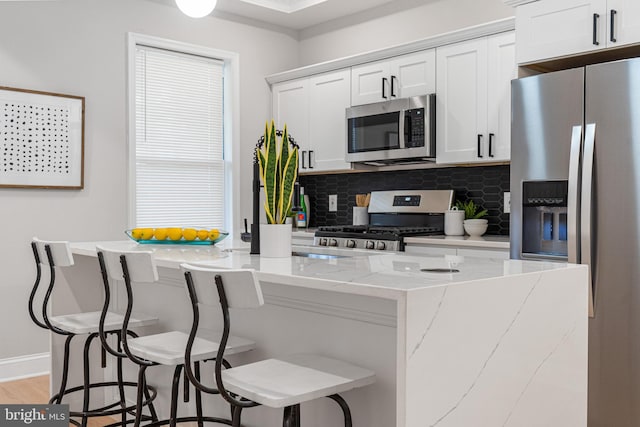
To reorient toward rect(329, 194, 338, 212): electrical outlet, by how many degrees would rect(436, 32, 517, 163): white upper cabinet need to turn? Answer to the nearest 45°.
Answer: approximately 90° to its right

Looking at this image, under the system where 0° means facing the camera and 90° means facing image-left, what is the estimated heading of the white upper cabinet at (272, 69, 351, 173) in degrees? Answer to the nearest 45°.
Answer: approximately 45°

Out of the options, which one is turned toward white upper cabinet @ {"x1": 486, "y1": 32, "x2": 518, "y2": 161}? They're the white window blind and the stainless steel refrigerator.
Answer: the white window blind

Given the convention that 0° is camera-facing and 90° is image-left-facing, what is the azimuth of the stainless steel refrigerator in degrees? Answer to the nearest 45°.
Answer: approximately 45°

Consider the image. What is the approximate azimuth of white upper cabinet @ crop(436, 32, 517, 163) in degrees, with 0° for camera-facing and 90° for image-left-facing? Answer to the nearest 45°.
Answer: approximately 45°

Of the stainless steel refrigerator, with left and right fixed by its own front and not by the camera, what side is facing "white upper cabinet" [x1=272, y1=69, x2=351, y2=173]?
right

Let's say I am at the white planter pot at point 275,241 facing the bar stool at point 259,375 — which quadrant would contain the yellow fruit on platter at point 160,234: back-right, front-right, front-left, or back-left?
back-right
